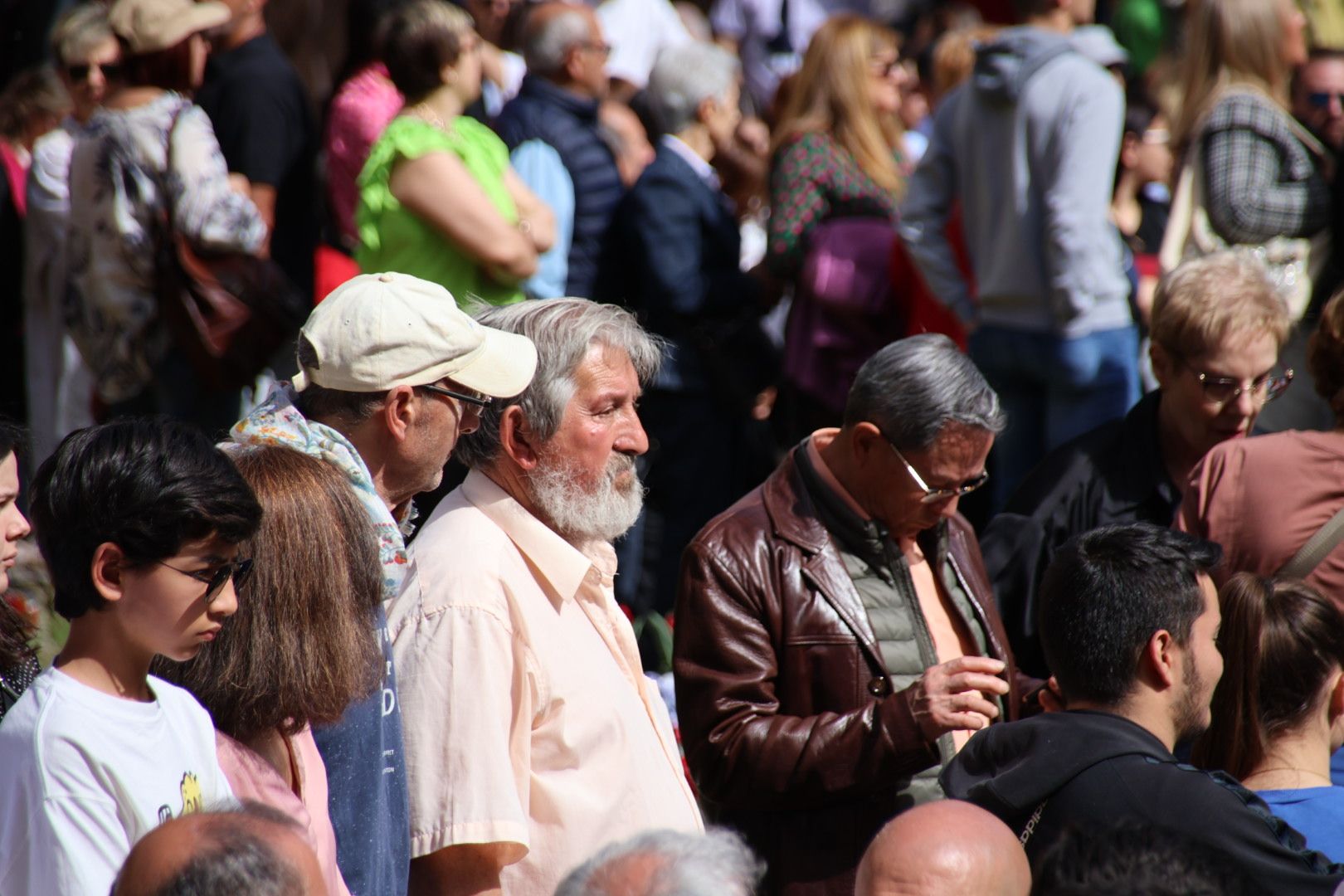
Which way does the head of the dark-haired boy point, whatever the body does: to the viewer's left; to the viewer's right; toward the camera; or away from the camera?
to the viewer's right

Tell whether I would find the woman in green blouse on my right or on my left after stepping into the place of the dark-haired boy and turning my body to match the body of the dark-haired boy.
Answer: on my left

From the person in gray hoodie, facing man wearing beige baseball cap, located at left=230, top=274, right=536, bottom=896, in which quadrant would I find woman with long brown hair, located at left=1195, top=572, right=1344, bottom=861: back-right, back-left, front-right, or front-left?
front-left

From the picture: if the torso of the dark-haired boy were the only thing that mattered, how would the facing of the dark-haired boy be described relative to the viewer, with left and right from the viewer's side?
facing the viewer and to the right of the viewer

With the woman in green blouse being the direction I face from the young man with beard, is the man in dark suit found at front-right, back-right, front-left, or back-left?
front-right

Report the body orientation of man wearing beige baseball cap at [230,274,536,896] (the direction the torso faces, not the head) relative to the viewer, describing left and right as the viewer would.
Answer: facing to the right of the viewer

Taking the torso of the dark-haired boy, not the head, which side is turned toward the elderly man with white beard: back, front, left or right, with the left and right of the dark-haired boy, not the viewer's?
left

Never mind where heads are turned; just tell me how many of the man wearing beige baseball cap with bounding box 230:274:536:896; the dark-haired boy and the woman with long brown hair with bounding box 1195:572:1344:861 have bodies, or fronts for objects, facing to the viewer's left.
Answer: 0

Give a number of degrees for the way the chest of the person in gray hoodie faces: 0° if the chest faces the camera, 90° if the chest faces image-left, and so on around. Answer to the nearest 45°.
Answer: approximately 225°
